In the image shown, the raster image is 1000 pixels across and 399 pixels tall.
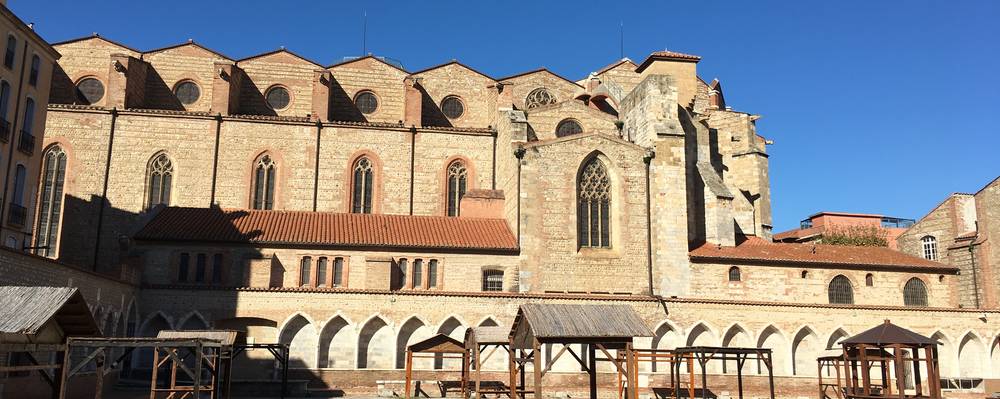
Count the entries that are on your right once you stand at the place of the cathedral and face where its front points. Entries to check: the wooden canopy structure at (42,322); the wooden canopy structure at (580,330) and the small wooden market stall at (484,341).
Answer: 0

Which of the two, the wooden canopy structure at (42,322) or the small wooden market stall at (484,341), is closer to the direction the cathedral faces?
the wooden canopy structure

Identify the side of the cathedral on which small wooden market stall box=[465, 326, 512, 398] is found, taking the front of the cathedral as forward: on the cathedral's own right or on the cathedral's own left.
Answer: on the cathedral's own left

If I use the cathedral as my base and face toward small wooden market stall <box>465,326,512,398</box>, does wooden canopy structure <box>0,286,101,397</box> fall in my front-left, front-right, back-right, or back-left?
front-right

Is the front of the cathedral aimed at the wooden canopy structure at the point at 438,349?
no

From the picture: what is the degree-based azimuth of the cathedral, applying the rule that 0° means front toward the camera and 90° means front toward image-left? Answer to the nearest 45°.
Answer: approximately 90°

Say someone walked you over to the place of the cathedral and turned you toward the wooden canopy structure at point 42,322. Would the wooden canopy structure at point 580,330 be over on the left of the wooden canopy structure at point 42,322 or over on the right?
left

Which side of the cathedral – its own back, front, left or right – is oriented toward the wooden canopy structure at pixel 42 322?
left

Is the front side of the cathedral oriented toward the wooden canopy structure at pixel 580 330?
no
